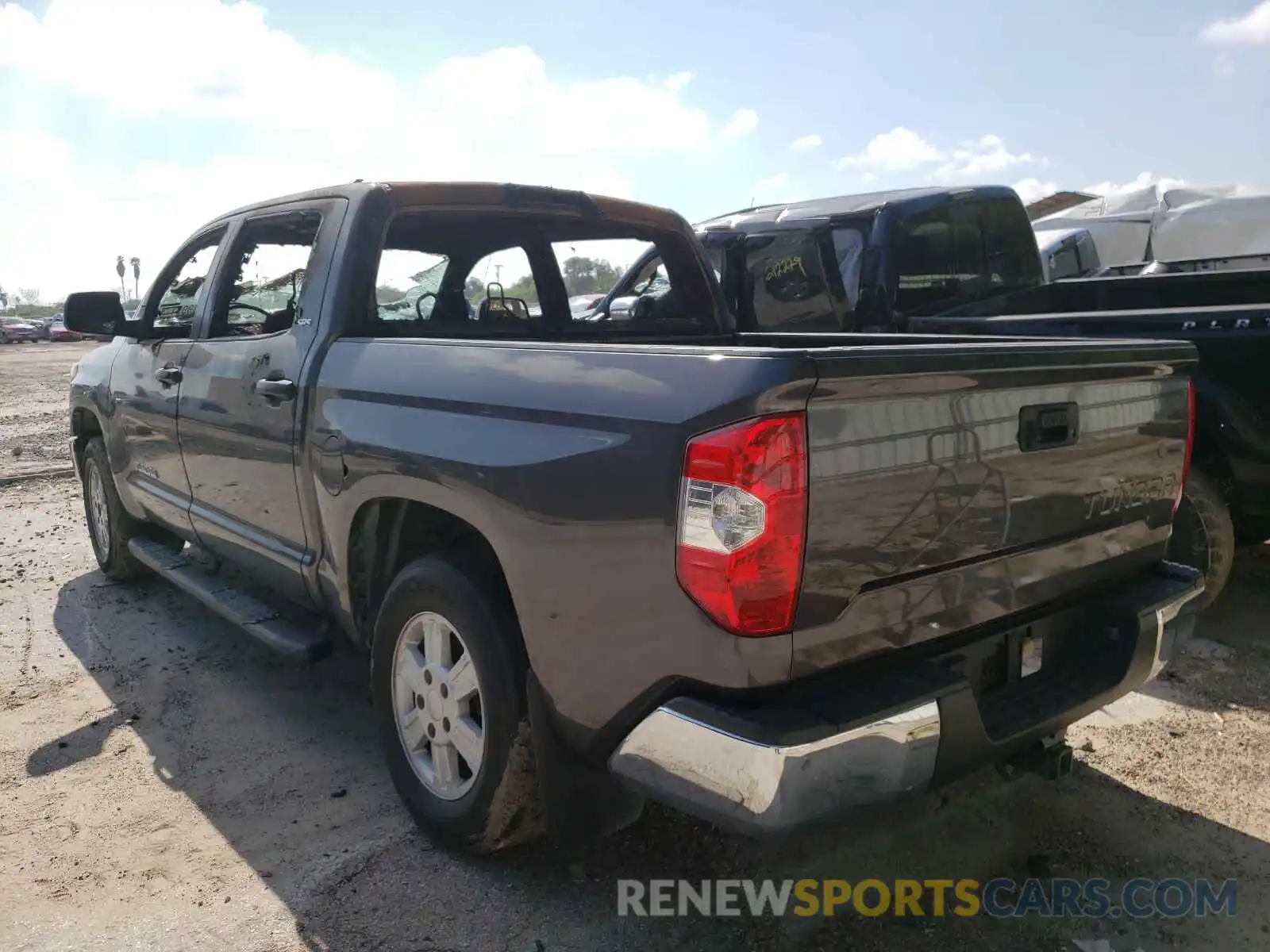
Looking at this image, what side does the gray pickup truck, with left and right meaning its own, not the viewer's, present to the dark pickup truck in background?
right

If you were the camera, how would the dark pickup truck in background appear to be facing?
facing away from the viewer and to the left of the viewer

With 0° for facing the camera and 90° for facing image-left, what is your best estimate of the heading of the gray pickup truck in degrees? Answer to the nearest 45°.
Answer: approximately 135°

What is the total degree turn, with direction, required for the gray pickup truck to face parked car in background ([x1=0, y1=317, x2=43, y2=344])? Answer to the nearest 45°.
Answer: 0° — it already faces it

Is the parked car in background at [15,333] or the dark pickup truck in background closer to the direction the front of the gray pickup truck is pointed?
the parked car in background
